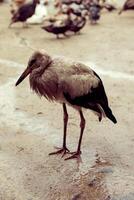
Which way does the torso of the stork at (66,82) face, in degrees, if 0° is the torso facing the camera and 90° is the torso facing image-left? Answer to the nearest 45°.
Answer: approximately 90°

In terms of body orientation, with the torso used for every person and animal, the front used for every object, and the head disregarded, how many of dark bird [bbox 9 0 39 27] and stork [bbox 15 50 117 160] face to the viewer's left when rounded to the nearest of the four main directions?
1

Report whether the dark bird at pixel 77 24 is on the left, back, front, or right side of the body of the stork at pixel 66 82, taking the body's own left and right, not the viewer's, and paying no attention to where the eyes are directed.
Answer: right
